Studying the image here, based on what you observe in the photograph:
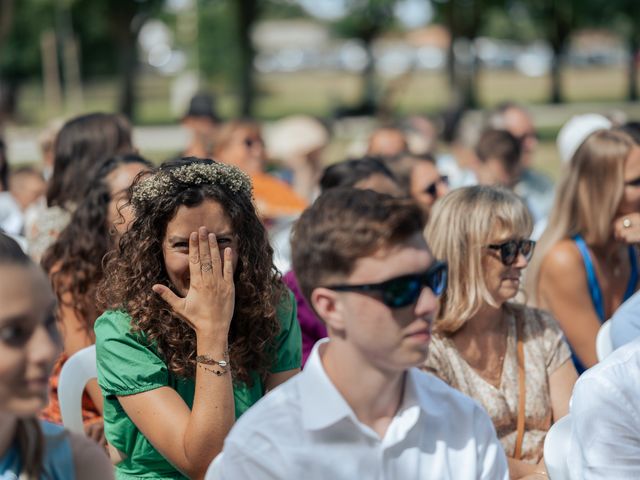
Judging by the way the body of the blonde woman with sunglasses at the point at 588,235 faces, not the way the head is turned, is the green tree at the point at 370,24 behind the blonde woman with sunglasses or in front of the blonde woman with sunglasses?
behind

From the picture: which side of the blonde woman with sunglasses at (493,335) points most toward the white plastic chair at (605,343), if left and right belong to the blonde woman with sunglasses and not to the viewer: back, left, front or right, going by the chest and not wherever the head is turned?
left

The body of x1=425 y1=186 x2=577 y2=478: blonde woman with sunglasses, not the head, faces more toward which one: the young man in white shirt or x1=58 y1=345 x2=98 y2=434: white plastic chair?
the young man in white shirt

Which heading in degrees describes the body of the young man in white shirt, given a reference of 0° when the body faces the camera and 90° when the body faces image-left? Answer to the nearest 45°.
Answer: approximately 315°

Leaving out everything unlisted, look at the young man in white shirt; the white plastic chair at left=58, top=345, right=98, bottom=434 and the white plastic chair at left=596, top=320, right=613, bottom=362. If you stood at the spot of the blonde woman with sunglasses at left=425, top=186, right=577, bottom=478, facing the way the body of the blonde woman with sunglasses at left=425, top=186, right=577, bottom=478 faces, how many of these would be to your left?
1

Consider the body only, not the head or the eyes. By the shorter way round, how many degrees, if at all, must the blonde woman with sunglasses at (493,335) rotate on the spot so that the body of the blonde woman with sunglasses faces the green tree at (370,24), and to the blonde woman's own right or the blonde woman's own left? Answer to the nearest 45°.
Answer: approximately 135° to the blonde woman's own left

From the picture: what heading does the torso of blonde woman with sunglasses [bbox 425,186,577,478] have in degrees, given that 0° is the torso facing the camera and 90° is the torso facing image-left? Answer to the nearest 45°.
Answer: approximately 315°

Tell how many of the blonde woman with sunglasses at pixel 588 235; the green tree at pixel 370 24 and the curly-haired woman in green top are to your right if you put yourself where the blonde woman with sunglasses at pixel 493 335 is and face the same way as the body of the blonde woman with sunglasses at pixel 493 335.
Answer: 1

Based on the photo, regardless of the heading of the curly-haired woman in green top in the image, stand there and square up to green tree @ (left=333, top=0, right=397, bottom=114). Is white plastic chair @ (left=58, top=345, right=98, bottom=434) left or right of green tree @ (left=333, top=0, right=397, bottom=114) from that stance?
left

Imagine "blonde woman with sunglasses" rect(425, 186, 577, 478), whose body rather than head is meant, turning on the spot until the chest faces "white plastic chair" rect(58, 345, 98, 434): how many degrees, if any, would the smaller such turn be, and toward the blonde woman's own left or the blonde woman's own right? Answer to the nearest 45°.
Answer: approximately 135° to the blonde woman's own right
